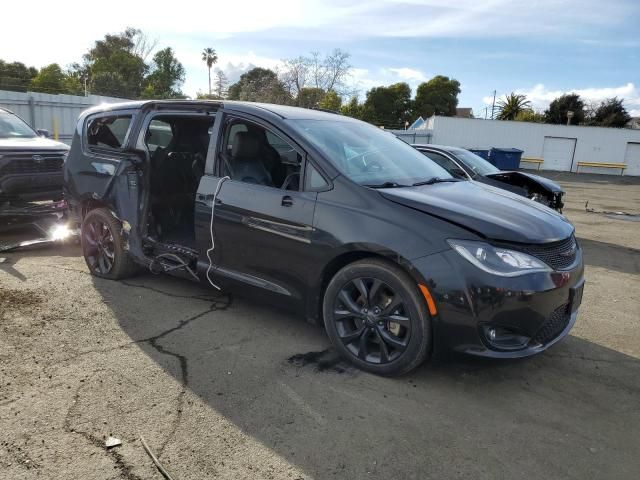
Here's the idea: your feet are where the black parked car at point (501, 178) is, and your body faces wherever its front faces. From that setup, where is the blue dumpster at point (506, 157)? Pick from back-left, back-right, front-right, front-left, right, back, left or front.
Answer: back-left

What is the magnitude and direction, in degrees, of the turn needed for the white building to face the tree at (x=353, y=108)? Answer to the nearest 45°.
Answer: approximately 135° to its right

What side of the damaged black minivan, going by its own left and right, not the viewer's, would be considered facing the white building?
left

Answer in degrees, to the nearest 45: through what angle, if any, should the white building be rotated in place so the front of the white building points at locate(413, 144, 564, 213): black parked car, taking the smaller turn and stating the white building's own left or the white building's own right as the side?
0° — it already faces it

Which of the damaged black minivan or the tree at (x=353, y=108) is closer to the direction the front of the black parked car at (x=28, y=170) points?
the damaged black minivan

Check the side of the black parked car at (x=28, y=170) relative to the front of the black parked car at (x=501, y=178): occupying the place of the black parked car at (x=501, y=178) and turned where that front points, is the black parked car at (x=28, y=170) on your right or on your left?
on your right

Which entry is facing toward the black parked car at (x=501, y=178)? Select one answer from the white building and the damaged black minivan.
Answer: the white building

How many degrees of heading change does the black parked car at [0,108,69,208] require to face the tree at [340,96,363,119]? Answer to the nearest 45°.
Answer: approximately 90° to its left

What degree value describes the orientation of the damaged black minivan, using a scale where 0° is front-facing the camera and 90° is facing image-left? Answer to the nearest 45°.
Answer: approximately 315°

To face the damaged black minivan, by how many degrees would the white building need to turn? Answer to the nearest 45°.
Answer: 0° — it already faces it

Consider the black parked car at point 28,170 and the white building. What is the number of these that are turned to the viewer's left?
0

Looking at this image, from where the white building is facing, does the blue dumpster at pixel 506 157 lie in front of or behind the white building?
in front
